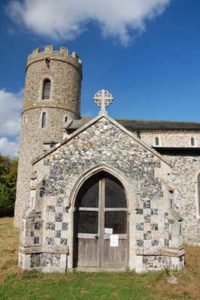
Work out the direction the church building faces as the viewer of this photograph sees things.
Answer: facing the viewer

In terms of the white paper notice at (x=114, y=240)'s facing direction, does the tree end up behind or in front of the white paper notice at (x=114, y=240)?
behind

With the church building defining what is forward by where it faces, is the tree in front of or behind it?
behind
